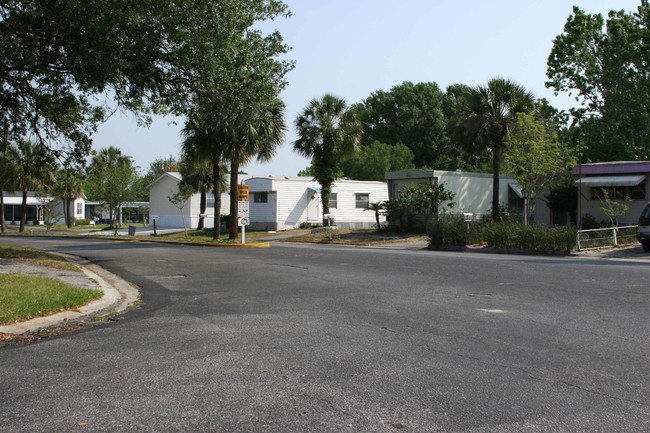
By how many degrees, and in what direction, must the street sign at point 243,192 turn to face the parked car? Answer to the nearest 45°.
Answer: approximately 45° to its left

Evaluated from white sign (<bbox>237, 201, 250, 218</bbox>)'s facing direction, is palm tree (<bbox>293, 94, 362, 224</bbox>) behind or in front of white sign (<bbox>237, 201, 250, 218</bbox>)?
behind

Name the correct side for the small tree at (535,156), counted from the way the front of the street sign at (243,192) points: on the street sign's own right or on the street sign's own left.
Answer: on the street sign's own left

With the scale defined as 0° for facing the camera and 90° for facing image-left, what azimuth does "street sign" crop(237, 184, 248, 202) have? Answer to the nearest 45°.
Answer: approximately 0°

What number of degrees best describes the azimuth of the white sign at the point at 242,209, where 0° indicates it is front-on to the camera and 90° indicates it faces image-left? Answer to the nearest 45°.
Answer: approximately 0°

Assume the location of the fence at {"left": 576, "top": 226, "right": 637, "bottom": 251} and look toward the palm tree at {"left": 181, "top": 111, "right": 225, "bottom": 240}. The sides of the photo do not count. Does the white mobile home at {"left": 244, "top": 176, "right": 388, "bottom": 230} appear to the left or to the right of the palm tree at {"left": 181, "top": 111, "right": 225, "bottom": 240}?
right

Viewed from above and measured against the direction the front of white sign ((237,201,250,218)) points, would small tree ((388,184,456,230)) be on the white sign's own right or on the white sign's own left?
on the white sign's own left

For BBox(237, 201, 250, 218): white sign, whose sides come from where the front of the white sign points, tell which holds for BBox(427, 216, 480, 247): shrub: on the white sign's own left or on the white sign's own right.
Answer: on the white sign's own left

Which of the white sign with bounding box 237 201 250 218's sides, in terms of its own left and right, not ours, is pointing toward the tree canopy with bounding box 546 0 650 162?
left
